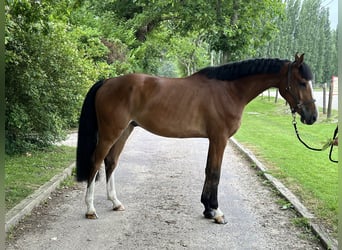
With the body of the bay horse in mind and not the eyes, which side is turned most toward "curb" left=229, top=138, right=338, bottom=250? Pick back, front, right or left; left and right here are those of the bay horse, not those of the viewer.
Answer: front

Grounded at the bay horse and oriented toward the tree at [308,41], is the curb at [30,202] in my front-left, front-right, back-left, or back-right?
back-left

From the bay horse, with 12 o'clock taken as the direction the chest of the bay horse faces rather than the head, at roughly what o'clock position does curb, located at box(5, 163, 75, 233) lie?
The curb is roughly at 6 o'clock from the bay horse.

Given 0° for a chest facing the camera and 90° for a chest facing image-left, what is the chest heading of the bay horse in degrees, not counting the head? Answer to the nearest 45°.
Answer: approximately 270°

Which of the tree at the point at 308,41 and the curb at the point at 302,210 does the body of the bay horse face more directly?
the curb

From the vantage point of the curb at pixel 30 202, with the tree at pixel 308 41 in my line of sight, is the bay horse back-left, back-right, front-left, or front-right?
front-right

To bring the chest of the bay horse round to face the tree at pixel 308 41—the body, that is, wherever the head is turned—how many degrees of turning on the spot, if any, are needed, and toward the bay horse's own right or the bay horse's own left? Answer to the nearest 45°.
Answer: approximately 90° to the bay horse's own left
